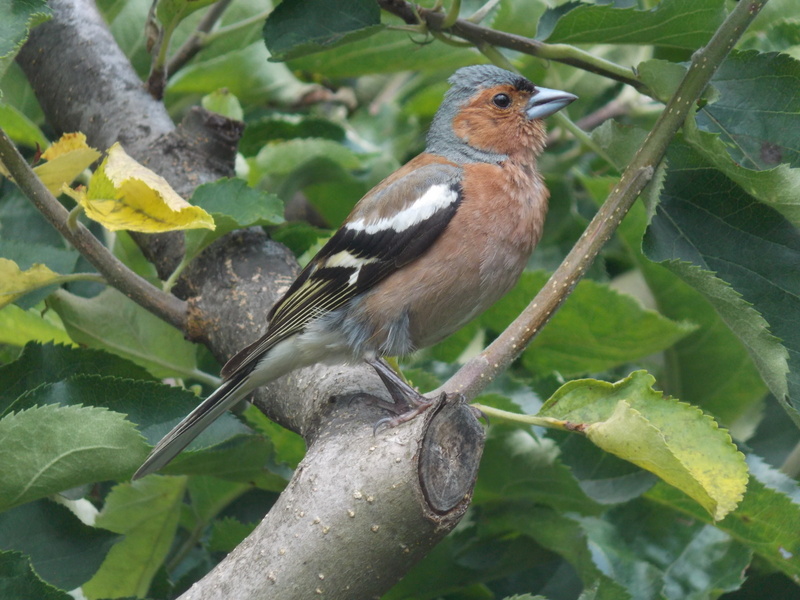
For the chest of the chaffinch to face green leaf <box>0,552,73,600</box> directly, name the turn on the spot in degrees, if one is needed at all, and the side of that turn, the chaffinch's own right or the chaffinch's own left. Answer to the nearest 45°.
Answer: approximately 135° to the chaffinch's own right

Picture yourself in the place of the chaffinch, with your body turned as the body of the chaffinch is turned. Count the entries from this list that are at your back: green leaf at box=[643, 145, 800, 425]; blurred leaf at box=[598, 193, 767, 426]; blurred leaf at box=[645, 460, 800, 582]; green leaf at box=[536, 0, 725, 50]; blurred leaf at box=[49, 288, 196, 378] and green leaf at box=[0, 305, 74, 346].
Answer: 2

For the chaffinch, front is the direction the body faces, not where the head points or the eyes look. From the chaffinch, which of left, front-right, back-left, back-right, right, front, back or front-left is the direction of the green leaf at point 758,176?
front-right

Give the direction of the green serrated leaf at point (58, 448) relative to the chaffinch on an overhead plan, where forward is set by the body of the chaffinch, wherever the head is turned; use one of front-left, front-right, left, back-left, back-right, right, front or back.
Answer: back-right

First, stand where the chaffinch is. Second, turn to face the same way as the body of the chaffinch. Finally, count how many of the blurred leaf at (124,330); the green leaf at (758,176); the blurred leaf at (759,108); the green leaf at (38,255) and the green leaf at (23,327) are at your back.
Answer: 3

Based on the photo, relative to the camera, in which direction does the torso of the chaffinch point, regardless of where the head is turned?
to the viewer's right

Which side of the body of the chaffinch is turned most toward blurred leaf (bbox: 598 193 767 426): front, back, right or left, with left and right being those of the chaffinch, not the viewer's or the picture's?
front

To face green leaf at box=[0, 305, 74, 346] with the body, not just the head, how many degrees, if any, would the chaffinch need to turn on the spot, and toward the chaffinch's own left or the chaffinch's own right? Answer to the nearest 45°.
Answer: approximately 180°

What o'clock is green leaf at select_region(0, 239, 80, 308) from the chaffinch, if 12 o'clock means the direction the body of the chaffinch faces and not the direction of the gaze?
The green leaf is roughly at 6 o'clock from the chaffinch.

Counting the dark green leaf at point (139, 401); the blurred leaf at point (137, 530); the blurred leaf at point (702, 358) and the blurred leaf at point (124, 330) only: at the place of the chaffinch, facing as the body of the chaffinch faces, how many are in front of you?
1

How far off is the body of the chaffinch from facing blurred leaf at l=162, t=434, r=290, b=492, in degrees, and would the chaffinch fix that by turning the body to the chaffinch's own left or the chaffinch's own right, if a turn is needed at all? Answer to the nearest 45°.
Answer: approximately 135° to the chaffinch's own right
